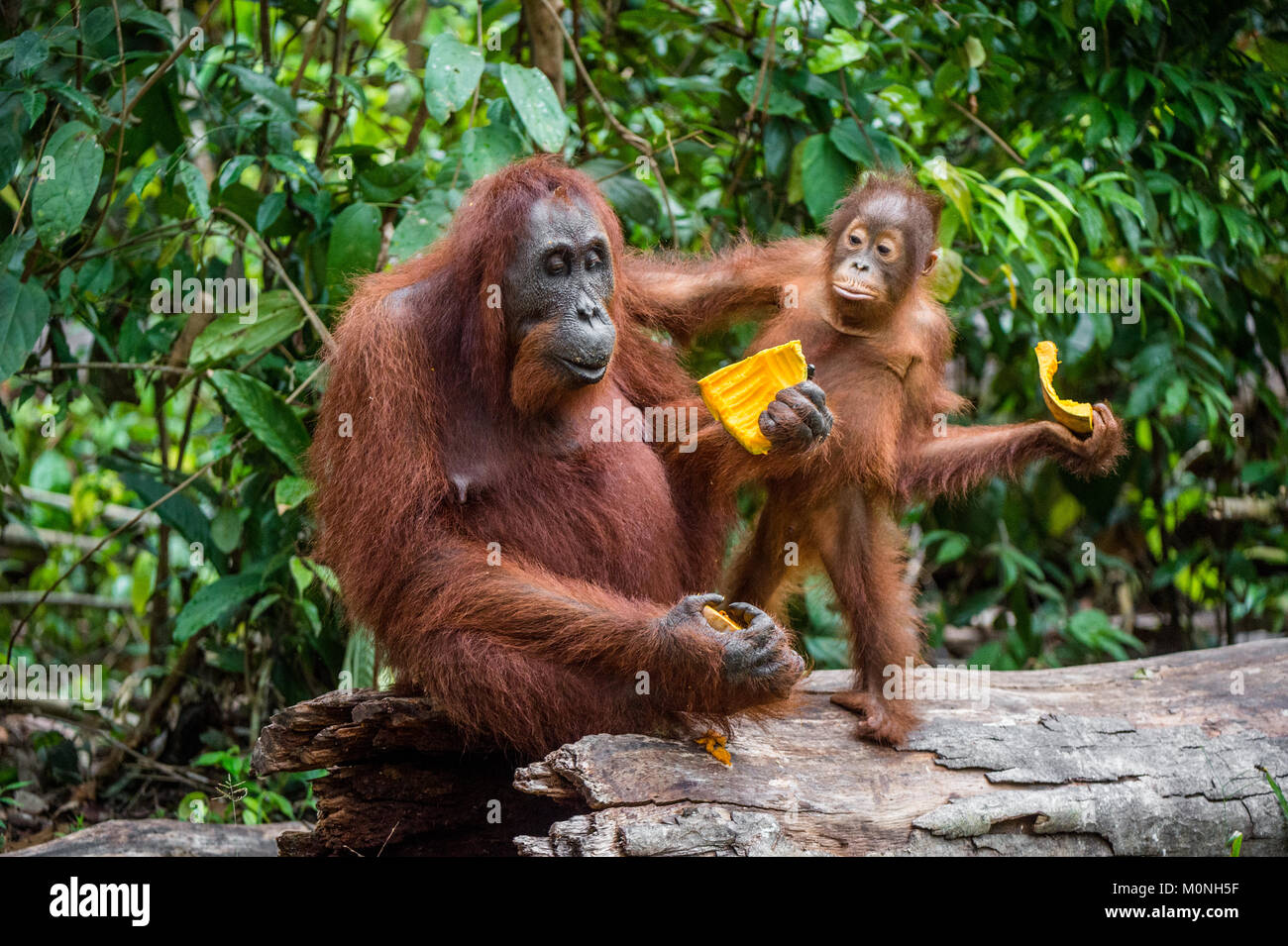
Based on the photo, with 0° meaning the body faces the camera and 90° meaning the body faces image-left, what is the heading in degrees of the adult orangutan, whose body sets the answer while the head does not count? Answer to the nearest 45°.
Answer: approximately 315°

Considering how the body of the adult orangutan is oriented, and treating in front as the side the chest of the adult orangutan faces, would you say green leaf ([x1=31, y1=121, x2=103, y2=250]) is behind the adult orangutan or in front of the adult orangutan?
behind

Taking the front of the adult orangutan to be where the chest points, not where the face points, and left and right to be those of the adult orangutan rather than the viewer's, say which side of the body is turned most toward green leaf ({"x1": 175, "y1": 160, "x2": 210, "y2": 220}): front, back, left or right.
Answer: back

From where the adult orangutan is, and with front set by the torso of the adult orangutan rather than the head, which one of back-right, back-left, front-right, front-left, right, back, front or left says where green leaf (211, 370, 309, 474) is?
back

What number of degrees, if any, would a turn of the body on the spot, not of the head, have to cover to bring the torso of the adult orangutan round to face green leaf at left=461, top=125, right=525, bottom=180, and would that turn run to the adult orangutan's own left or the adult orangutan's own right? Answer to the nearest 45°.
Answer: approximately 135° to the adult orangutan's own left

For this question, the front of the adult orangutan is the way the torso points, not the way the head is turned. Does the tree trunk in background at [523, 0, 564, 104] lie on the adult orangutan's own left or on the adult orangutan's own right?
on the adult orangutan's own left

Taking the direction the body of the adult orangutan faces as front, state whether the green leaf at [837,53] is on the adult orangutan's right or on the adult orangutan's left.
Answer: on the adult orangutan's left

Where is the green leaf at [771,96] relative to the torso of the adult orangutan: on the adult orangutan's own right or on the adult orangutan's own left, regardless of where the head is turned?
on the adult orangutan's own left

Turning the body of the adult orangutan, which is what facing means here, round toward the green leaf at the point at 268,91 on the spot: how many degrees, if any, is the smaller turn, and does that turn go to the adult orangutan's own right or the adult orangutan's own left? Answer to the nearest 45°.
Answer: approximately 180°
